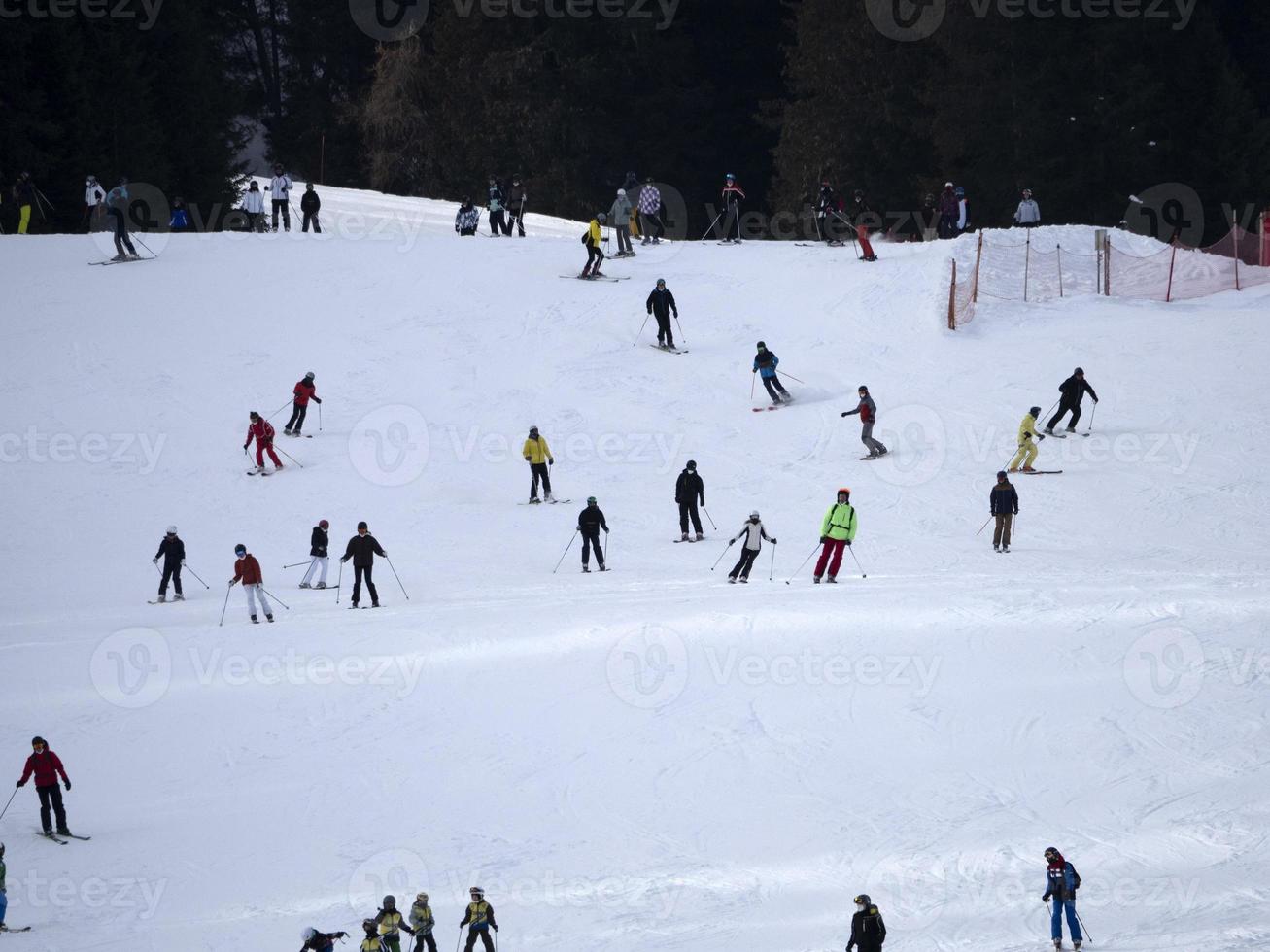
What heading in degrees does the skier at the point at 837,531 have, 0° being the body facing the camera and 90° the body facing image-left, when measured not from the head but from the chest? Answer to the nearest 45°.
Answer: approximately 0°

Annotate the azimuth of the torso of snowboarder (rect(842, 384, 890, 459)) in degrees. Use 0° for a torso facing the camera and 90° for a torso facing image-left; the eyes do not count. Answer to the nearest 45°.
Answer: approximately 45°

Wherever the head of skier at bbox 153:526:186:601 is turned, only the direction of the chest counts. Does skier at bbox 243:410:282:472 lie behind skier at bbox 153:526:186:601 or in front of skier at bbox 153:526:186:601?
behind

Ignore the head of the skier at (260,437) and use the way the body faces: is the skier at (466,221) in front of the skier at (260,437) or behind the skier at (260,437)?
behind

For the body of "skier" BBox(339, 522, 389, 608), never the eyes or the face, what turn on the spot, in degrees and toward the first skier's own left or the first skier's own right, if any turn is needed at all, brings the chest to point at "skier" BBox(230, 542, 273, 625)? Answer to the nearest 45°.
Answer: approximately 90° to the first skier's own right

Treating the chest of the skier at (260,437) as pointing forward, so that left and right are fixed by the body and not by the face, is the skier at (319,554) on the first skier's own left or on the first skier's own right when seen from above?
on the first skier's own left

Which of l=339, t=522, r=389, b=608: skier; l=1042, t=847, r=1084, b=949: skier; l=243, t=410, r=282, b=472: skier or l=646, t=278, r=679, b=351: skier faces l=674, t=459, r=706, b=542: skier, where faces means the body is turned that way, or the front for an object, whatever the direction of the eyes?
l=646, t=278, r=679, b=351: skier

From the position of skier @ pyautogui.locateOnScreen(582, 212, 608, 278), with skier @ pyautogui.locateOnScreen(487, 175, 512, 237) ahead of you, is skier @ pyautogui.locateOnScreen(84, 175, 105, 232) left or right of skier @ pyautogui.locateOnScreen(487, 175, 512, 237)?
left

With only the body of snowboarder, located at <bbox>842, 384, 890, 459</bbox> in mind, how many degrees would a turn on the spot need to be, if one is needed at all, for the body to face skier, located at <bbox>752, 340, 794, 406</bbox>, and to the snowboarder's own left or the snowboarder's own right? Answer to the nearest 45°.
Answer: approximately 90° to the snowboarder's own right
